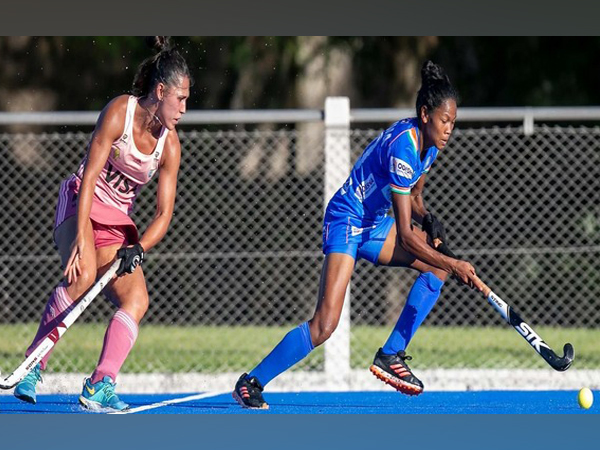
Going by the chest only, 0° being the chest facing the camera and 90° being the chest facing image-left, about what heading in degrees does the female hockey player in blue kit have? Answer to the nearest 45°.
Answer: approximately 270°

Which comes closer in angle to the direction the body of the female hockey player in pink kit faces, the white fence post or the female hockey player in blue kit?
the female hockey player in blue kit

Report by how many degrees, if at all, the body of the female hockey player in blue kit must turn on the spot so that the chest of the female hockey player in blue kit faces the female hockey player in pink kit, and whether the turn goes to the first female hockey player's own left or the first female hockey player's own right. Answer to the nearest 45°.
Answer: approximately 180°

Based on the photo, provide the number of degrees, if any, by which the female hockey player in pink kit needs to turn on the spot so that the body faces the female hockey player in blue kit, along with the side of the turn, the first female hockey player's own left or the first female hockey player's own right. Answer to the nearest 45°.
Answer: approximately 45° to the first female hockey player's own left

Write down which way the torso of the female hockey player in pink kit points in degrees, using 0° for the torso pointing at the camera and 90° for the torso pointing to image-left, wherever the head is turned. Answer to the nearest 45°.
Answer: approximately 315°

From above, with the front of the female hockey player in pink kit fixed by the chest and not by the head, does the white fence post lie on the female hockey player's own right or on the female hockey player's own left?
on the female hockey player's own left
